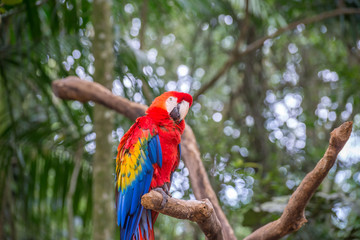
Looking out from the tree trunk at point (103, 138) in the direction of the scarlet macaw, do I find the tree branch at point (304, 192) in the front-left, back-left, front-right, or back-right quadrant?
front-left

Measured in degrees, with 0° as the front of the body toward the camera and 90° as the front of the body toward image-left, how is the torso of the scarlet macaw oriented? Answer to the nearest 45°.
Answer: approximately 315°
